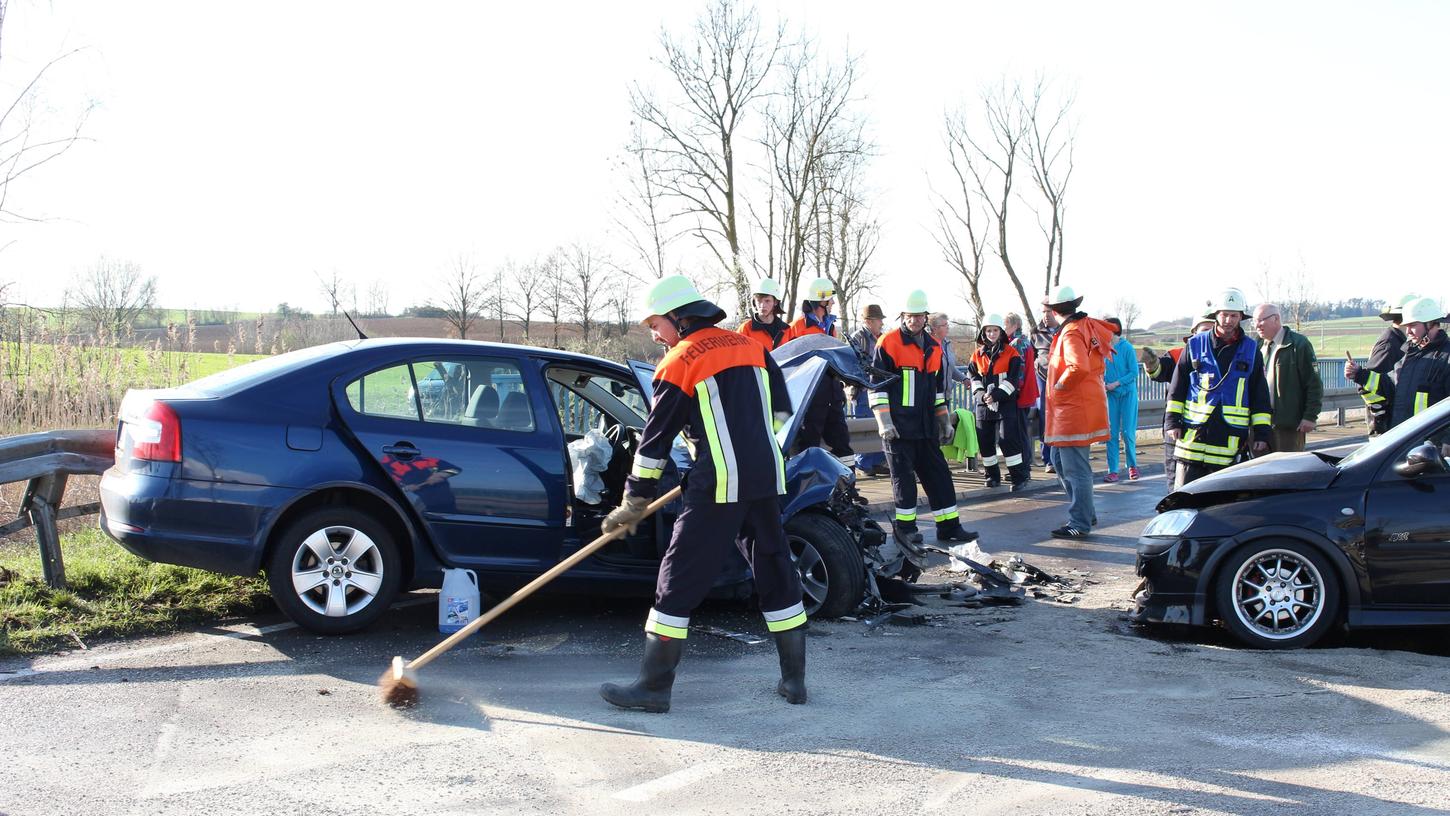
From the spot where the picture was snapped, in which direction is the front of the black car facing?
facing to the left of the viewer

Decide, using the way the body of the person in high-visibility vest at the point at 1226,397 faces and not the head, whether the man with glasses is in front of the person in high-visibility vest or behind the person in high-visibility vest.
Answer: behind

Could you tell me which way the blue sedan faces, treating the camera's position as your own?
facing to the right of the viewer

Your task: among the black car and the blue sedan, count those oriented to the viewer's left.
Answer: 1

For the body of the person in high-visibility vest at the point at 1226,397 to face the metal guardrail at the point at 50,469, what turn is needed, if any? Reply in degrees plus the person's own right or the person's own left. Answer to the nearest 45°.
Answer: approximately 45° to the person's own right

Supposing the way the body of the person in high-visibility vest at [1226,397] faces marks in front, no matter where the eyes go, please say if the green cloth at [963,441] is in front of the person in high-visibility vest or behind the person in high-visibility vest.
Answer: behind

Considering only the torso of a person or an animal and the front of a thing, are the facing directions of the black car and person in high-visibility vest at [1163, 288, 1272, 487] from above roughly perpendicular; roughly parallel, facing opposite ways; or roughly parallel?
roughly perpendicular

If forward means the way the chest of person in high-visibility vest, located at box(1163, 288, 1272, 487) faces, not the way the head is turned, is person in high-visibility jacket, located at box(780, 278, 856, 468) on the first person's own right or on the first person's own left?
on the first person's own right

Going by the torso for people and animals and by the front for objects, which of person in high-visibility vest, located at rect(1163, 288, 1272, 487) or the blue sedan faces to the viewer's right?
the blue sedan

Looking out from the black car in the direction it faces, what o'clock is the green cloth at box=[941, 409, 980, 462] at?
The green cloth is roughly at 2 o'clock from the black car.

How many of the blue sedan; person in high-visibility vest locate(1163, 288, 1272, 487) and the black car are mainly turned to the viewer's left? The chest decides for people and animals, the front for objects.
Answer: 1

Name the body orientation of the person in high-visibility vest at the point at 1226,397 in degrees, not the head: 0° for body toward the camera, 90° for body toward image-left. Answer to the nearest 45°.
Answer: approximately 0°

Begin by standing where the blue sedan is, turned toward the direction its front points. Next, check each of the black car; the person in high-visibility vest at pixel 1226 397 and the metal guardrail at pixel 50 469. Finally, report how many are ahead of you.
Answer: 2

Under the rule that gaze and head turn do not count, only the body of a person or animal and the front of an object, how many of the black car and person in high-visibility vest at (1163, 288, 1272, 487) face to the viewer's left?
1

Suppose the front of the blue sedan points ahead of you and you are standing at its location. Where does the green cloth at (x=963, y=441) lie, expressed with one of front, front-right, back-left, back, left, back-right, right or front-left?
front-left
